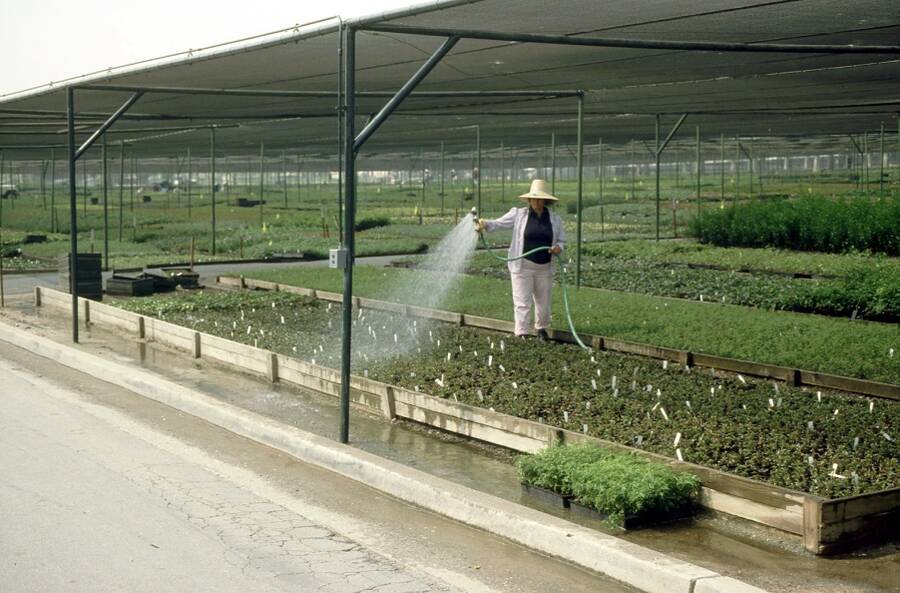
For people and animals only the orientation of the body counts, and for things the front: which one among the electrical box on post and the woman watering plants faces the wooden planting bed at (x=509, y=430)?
the woman watering plants

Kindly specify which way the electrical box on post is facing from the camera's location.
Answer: facing the viewer and to the left of the viewer

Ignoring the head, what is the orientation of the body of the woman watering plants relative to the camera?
toward the camera

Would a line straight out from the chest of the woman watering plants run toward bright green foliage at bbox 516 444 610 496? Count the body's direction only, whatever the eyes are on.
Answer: yes

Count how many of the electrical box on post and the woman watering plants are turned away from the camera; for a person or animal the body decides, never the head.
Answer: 0

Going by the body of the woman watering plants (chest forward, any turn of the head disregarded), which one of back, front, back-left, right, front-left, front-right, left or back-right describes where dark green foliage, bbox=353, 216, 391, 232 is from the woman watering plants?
back

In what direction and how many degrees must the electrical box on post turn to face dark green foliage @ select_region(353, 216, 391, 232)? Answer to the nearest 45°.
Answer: approximately 135° to its right

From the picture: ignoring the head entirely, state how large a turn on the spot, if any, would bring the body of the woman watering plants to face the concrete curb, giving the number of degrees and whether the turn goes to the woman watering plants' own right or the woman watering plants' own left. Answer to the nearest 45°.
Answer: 0° — they already face it

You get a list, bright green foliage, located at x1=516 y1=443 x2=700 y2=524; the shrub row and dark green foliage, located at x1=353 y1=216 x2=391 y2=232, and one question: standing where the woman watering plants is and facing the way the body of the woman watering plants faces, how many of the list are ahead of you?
1

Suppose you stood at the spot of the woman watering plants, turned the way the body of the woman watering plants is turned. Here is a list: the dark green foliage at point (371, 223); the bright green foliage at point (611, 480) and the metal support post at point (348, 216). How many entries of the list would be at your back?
1

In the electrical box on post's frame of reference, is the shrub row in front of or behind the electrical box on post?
behind

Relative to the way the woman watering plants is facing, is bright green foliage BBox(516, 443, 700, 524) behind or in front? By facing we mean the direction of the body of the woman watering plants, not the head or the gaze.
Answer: in front

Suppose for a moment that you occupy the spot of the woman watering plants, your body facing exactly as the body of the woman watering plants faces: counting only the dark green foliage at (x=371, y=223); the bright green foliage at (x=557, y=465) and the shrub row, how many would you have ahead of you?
1
